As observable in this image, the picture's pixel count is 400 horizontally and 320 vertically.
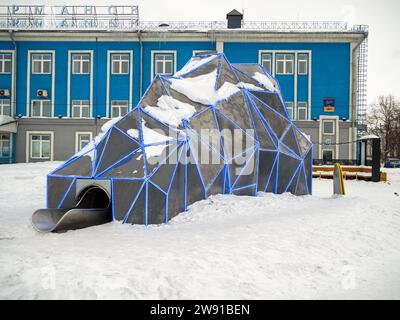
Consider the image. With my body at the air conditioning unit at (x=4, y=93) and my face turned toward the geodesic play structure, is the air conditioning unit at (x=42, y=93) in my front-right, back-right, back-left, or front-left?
front-left

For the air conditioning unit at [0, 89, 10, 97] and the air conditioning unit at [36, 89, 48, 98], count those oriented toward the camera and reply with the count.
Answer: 2

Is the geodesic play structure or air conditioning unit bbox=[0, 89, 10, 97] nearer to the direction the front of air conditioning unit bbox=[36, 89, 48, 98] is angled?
the geodesic play structure

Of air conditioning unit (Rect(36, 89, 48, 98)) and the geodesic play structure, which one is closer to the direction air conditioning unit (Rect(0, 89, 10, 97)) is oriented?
the geodesic play structure

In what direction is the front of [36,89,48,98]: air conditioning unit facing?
toward the camera

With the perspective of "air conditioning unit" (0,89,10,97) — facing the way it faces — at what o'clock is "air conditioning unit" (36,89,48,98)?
"air conditioning unit" (36,89,48,98) is roughly at 10 o'clock from "air conditioning unit" (0,89,10,97).

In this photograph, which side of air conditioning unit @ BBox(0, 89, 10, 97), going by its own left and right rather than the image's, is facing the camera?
front

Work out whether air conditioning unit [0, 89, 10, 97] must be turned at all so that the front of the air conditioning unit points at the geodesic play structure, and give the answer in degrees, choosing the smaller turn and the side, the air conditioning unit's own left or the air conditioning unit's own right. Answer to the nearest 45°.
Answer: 0° — it already faces it

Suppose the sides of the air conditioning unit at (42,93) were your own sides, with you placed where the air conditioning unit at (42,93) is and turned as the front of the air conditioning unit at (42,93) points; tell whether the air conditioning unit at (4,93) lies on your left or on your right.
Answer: on your right

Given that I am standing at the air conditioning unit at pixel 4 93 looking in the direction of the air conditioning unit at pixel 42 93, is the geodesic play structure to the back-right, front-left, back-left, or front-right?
front-right

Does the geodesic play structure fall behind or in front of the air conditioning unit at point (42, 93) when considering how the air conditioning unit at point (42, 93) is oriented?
in front

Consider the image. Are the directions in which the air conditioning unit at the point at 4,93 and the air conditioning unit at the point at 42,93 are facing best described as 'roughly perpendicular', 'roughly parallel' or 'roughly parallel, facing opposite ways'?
roughly parallel
